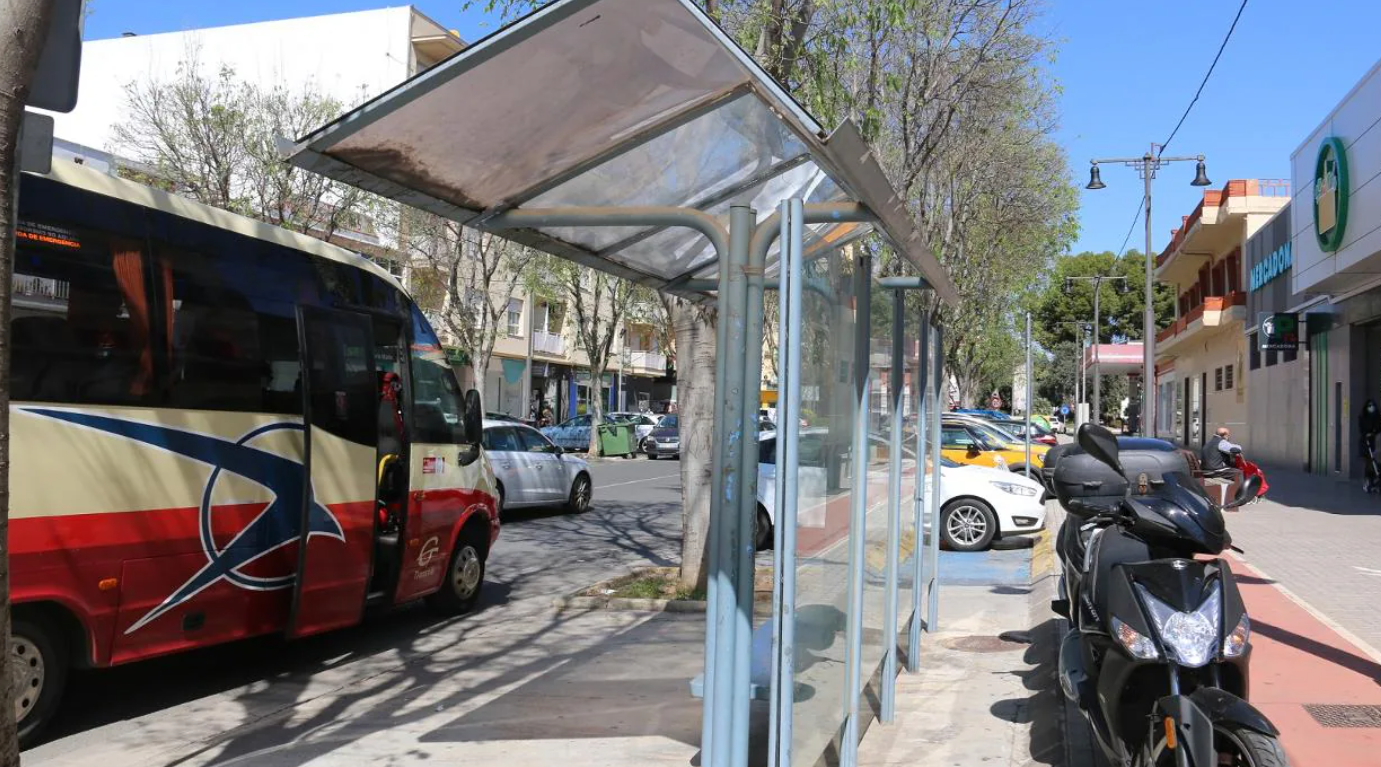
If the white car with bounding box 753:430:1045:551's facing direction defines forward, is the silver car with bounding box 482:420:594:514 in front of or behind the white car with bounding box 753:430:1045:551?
behind

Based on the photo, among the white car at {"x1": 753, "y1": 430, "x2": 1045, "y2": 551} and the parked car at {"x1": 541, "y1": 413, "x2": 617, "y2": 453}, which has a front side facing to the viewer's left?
the parked car

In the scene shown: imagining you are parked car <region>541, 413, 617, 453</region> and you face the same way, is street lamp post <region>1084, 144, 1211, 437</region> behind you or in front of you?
behind

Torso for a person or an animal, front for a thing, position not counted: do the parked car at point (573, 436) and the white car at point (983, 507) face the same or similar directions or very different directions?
very different directions

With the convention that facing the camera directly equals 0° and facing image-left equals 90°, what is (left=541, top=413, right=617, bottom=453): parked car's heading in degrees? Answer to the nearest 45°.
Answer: approximately 90°

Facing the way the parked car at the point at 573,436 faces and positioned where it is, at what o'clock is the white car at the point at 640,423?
The white car is roughly at 4 o'clock from the parked car.

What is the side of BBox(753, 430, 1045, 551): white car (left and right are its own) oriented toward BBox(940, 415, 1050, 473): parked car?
left

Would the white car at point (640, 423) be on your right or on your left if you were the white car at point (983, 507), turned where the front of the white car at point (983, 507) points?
on your left

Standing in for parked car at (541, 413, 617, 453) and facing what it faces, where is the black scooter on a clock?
The black scooter is roughly at 9 o'clock from the parked car.

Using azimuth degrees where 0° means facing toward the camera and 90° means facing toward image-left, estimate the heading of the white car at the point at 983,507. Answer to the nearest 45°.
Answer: approximately 270°

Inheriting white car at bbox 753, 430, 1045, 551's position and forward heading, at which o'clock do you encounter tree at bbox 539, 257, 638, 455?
The tree is roughly at 8 o'clock from the white car.
